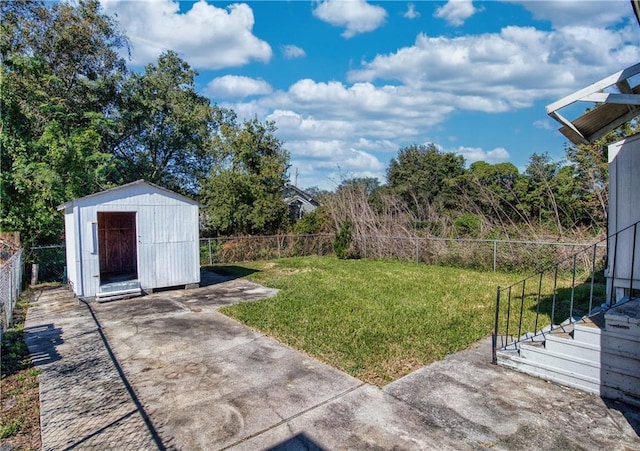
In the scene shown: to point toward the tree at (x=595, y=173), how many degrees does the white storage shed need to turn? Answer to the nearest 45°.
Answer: approximately 90° to its left

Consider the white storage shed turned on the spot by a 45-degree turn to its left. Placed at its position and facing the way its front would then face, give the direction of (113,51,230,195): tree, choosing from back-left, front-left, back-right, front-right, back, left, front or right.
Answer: back-left

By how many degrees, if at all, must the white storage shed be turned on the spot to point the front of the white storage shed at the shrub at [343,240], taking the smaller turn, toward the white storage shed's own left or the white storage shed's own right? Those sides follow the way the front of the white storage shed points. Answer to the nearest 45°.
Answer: approximately 90° to the white storage shed's own left

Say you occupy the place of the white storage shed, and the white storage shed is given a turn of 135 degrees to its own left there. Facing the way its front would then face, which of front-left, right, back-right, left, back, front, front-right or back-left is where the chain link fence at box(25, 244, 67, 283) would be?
left

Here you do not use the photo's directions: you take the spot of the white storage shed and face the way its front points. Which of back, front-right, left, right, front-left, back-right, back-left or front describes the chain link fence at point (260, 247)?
back-left

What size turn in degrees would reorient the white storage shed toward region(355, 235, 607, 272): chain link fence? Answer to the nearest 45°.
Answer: approximately 90° to its left

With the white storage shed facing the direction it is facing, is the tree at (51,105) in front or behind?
behind

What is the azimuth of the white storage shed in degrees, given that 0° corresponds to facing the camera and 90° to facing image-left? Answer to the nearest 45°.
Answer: approximately 0°
